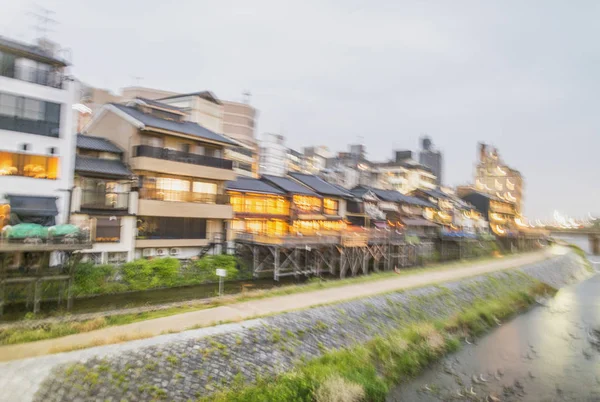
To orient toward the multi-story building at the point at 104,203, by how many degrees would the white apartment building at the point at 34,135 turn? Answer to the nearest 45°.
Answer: approximately 45° to its left

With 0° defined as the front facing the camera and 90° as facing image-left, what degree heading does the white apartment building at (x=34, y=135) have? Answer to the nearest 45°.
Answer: approximately 315°

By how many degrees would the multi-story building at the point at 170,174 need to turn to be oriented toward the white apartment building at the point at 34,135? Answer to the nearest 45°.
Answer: approximately 90° to its right

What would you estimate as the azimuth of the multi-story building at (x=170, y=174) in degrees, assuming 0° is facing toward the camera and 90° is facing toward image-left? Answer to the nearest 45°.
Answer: approximately 315°

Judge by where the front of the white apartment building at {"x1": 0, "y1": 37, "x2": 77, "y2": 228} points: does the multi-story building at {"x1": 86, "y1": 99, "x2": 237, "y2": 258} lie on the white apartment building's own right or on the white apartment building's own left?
on the white apartment building's own left

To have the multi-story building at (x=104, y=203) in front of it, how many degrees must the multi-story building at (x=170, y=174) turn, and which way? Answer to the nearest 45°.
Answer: approximately 90° to its right
